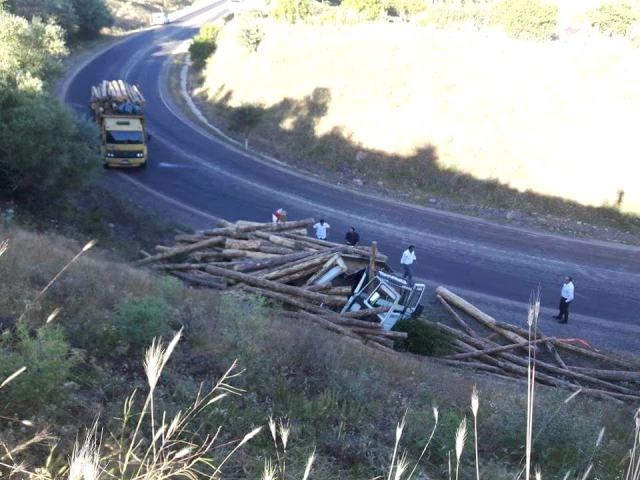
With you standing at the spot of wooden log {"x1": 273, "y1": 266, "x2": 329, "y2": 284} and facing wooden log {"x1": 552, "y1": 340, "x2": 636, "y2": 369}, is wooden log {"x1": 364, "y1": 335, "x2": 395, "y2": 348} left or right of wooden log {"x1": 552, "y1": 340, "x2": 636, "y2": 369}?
right

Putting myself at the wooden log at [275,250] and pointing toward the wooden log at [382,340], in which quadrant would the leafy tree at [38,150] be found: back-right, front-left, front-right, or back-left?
back-right

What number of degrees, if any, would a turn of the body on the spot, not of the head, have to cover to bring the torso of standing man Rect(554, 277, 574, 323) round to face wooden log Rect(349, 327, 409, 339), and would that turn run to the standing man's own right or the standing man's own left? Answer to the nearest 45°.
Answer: approximately 45° to the standing man's own left

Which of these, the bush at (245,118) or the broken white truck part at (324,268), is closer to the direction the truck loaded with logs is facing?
the broken white truck part

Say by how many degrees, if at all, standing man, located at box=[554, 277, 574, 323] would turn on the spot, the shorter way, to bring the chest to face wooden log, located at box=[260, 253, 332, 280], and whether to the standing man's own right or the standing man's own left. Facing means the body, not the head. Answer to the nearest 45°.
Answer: approximately 45° to the standing man's own left

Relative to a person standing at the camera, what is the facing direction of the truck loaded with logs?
facing the viewer

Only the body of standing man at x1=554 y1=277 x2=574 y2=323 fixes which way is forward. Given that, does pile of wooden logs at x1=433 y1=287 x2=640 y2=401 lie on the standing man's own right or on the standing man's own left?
on the standing man's own left

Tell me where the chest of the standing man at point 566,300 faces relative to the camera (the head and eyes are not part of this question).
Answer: to the viewer's left

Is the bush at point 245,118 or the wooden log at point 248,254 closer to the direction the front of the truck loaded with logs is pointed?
the wooden log

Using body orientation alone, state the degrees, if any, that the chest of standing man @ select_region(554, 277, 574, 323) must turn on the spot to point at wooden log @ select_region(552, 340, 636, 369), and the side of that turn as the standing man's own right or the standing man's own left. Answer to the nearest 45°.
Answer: approximately 135° to the standing man's own left

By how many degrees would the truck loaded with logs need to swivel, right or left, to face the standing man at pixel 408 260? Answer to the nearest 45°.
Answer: approximately 45° to its left

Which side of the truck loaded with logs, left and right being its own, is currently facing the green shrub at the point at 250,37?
back

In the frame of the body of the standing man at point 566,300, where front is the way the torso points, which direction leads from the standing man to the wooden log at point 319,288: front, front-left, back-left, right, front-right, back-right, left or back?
front-left

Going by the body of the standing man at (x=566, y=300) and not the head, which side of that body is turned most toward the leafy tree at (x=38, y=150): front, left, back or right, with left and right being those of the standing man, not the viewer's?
front

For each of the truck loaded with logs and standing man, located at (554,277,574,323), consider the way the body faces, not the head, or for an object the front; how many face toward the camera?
1

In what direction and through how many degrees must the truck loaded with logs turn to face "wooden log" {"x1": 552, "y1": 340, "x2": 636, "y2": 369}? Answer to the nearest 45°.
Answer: approximately 45° to its left

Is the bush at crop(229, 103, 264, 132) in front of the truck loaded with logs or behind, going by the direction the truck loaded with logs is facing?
behind
